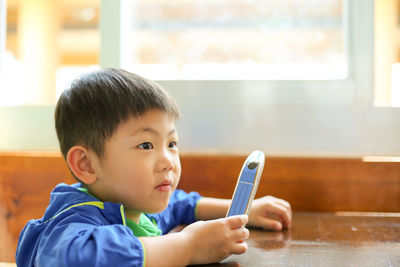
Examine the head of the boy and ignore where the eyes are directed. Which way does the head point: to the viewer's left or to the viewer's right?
to the viewer's right

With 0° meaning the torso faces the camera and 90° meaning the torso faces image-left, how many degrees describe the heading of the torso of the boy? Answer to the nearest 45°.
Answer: approximately 315°

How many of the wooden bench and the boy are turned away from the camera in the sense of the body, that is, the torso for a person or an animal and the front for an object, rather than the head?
0

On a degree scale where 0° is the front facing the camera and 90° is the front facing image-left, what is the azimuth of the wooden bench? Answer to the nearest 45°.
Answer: approximately 0°
